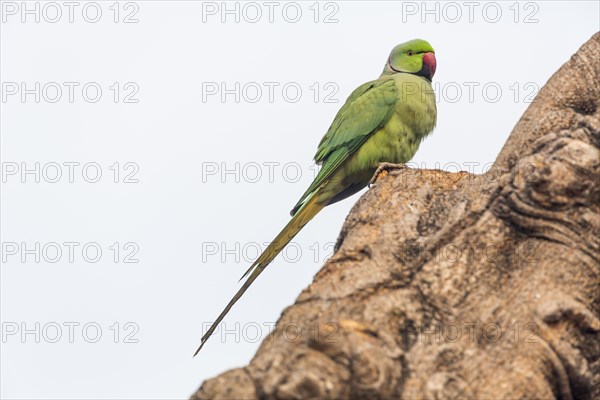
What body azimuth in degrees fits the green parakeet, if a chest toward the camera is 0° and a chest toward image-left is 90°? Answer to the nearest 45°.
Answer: approximately 270°
